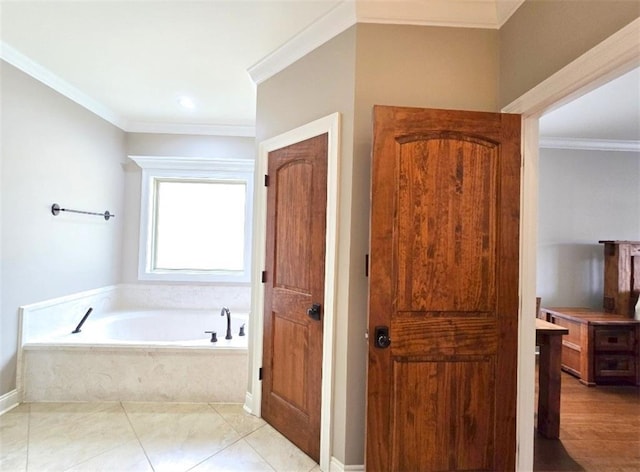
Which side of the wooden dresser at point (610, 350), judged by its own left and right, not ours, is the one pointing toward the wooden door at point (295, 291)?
right

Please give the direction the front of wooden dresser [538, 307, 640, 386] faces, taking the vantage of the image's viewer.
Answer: facing the viewer and to the right of the viewer

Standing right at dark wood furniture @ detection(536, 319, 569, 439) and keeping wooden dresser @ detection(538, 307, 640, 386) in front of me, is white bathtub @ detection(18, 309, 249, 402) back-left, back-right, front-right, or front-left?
back-left

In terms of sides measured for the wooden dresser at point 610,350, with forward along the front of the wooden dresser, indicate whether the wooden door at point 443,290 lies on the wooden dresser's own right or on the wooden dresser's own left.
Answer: on the wooden dresser's own right

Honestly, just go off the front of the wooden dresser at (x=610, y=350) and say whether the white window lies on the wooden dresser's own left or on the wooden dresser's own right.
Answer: on the wooden dresser's own right

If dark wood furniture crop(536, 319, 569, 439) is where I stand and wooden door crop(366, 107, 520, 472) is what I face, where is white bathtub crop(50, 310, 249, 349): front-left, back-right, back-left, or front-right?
front-right

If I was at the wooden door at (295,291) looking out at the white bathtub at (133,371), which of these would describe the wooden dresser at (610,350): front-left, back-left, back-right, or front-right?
back-right
